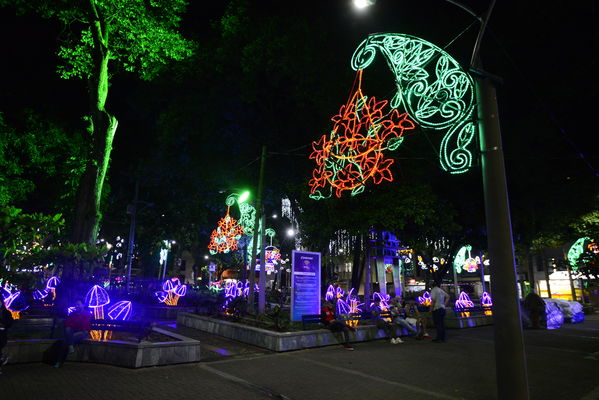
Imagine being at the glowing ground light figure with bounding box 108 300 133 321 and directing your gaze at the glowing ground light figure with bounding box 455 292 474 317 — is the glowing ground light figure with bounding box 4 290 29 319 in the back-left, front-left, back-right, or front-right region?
back-left

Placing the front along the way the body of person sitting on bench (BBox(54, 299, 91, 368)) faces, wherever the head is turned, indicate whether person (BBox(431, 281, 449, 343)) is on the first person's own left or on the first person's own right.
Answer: on the first person's own left

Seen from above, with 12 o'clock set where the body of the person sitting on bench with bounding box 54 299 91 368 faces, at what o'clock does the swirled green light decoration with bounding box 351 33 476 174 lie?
The swirled green light decoration is roughly at 9 o'clock from the person sitting on bench.

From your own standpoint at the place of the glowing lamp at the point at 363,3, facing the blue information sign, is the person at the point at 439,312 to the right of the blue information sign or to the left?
right

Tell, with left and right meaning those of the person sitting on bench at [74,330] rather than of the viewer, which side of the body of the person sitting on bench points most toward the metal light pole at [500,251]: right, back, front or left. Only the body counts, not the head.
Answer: left
